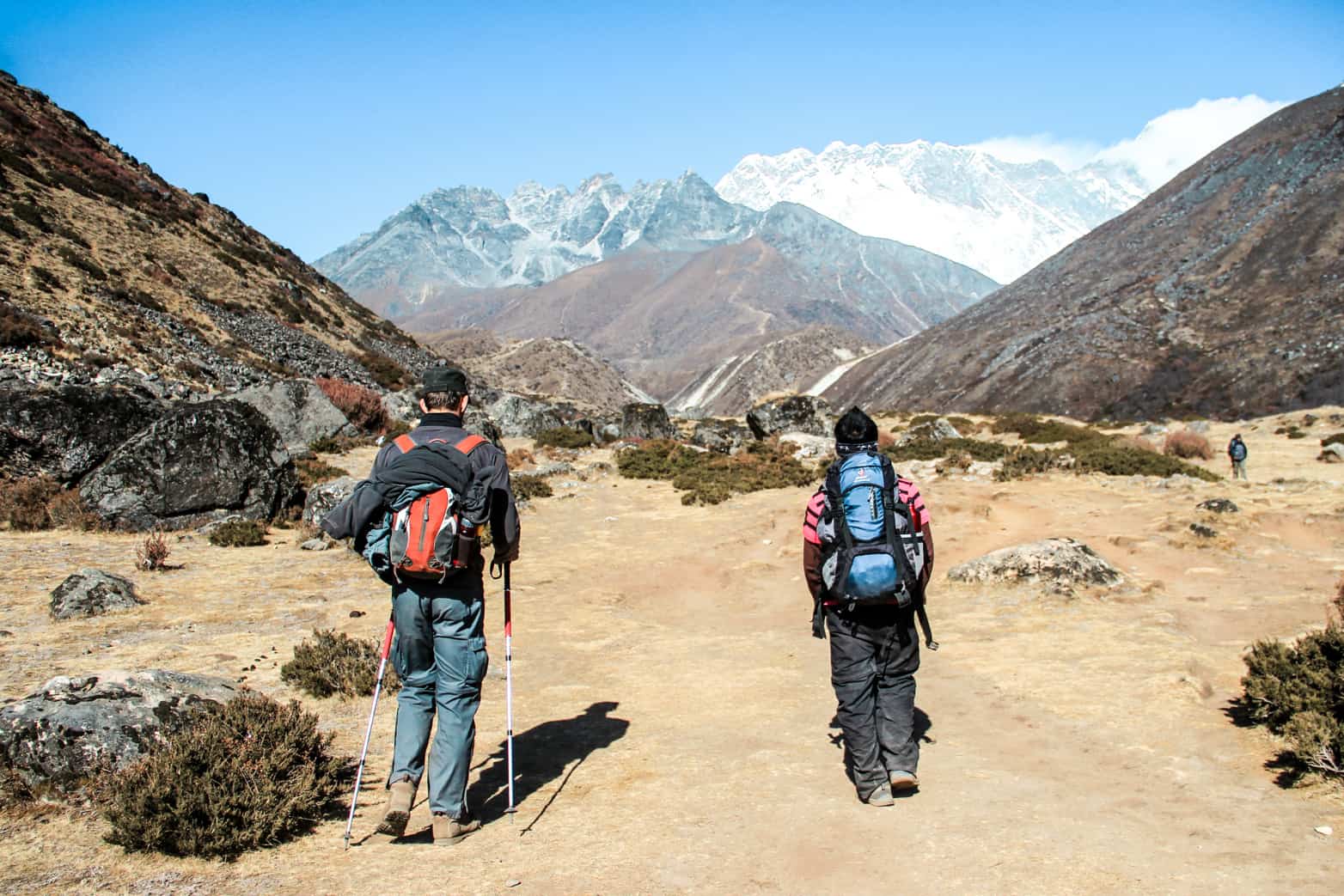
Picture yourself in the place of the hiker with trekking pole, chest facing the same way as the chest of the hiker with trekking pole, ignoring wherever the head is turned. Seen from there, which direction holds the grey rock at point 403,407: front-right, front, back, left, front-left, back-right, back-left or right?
front

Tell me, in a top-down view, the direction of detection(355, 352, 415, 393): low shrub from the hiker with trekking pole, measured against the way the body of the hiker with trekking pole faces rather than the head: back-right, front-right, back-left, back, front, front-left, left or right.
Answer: front

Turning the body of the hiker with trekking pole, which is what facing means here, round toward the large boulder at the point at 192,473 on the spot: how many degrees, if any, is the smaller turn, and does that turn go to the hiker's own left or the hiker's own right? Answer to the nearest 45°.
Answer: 0° — they already face it

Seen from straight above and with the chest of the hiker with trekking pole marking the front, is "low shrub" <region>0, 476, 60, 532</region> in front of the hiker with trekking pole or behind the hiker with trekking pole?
in front

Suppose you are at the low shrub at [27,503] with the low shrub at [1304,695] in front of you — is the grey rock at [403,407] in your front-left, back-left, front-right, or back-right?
back-left

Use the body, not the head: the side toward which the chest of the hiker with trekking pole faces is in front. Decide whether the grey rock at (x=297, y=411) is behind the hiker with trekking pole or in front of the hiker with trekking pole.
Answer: in front

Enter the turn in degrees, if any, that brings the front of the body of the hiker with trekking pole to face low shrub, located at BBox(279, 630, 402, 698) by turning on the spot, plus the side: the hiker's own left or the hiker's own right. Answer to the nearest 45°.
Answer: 0° — they already face it

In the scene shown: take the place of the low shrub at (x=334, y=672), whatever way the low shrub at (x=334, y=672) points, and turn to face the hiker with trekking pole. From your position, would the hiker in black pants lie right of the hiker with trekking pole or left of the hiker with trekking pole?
left

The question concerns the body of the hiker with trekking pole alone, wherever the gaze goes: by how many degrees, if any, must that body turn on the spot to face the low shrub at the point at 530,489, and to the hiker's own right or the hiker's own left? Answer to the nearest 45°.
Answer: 0° — they already face it

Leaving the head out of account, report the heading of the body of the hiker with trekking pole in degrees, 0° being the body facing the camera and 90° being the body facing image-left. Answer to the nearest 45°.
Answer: approximately 180°

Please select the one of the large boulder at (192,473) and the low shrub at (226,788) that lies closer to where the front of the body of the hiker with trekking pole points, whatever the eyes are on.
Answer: the large boulder

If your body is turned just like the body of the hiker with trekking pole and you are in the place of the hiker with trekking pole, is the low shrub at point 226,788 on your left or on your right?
on your left

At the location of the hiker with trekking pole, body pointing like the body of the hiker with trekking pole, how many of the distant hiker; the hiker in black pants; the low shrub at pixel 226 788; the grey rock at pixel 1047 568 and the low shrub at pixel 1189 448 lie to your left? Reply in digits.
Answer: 1

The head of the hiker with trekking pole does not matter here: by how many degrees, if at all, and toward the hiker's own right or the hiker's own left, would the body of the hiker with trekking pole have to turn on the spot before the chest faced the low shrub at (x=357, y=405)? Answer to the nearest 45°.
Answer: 0° — they already face it

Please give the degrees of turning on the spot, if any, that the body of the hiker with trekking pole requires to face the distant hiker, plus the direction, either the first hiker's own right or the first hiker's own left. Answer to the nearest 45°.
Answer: approximately 45° to the first hiker's own right
